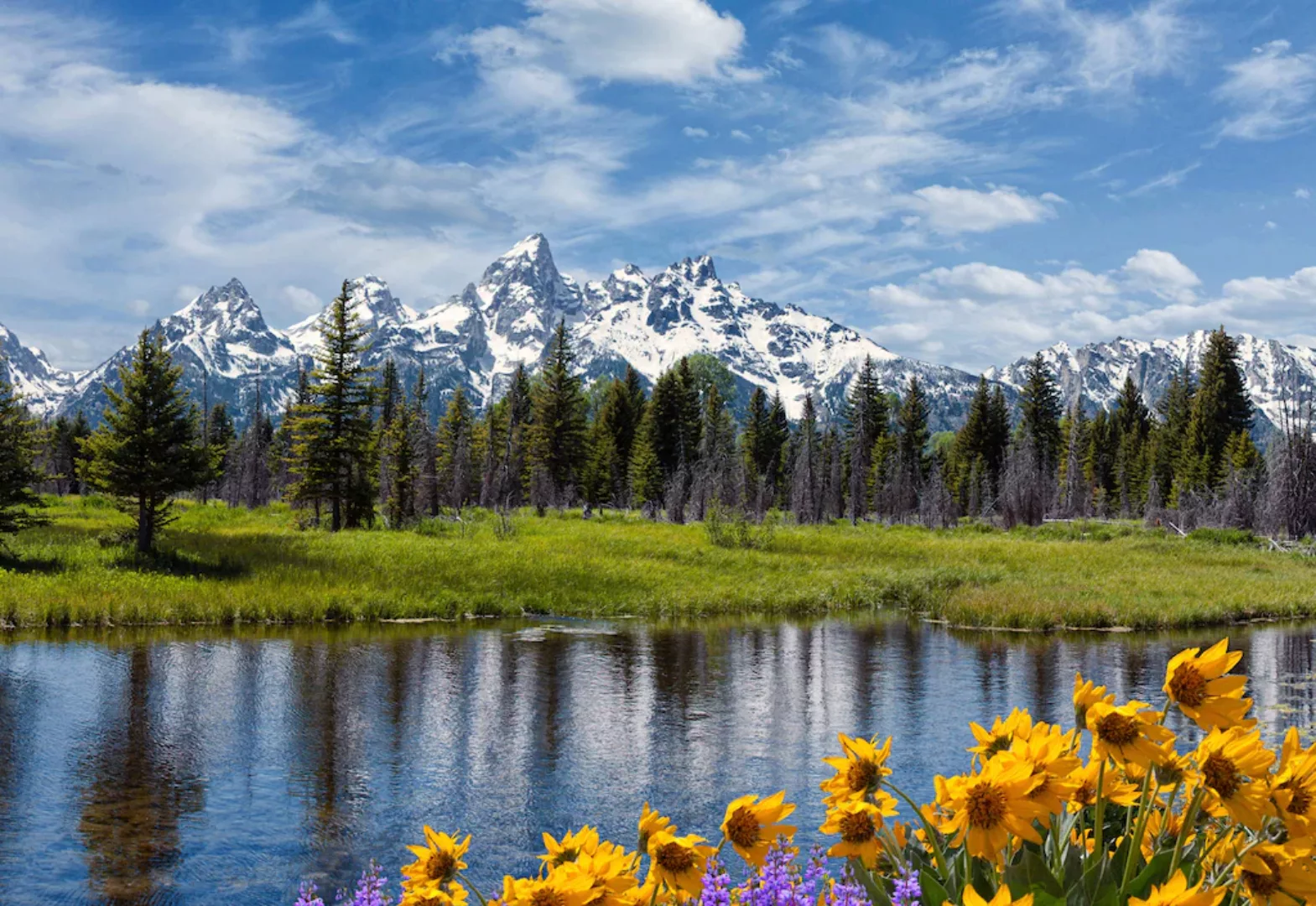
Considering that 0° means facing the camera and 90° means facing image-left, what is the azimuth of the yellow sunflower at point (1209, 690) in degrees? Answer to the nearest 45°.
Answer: approximately 45°

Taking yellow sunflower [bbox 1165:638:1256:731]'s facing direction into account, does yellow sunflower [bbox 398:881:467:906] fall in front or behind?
in front

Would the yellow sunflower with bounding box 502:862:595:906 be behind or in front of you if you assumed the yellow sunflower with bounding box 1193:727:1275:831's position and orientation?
in front

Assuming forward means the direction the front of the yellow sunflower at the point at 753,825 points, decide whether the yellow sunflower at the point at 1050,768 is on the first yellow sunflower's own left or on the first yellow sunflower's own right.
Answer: on the first yellow sunflower's own left

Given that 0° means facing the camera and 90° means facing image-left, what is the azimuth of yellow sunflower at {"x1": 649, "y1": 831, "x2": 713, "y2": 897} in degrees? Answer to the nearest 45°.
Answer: approximately 0°

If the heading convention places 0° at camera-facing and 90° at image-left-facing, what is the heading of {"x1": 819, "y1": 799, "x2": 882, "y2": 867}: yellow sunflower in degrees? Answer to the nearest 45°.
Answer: approximately 0°
